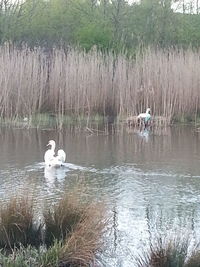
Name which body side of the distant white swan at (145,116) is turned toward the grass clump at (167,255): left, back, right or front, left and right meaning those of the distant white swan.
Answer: right

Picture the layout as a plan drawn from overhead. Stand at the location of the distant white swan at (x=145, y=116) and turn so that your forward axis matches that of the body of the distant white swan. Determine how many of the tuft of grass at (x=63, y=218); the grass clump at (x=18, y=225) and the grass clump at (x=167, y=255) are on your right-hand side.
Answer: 3

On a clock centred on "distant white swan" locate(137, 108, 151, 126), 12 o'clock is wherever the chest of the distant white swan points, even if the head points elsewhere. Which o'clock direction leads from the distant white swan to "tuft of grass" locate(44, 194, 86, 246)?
The tuft of grass is roughly at 3 o'clock from the distant white swan.

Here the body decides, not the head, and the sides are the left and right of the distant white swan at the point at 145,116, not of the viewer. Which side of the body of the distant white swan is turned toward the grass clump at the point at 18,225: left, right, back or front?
right

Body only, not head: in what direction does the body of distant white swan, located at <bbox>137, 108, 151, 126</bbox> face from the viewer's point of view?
to the viewer's right
